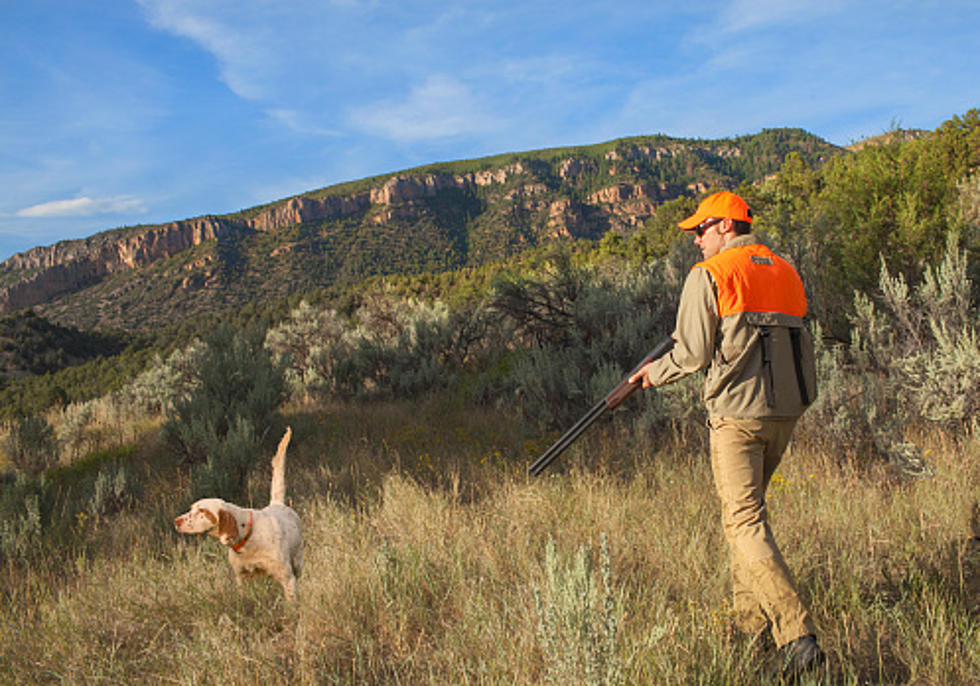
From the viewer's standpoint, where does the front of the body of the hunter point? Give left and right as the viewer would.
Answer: facing away from the viewer and to the left of the viewer

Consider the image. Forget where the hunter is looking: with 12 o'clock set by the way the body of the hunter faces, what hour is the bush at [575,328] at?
The bush is roughly at 1 o'clock from the hunter.

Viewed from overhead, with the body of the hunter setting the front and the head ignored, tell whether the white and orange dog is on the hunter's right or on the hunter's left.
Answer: on the hunter's left

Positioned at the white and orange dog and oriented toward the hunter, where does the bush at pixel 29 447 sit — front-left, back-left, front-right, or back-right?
back-left

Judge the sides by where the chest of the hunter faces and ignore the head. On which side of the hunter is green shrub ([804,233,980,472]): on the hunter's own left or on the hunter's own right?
on the hunter's own right

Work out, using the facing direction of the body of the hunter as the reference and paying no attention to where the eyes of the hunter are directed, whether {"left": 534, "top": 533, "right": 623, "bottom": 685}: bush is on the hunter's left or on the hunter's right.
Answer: on the hunter's left
